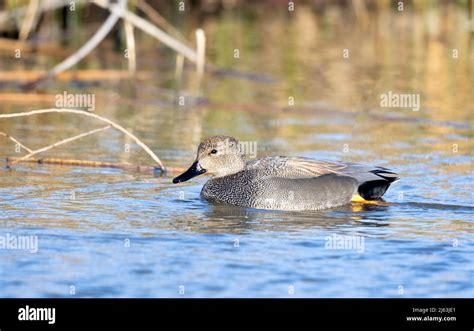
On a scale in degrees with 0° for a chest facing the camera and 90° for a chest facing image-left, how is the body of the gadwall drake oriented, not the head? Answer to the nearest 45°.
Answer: approximately 90°

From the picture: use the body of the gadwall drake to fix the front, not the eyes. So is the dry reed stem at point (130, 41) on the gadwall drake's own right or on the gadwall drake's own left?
on the gadwall drake's own right

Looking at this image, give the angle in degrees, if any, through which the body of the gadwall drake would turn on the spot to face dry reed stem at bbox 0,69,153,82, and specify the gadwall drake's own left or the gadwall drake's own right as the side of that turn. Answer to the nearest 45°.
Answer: approximately 45° to the gadwall drake's own right

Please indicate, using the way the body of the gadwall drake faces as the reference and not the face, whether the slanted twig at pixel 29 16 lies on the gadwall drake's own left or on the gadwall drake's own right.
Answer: on the gadwall drake's own right

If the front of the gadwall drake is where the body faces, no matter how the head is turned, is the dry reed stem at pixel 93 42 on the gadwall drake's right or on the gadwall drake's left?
on the gadwall drake's right
